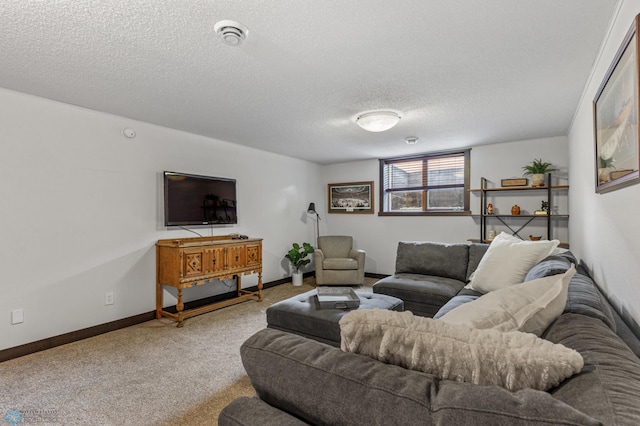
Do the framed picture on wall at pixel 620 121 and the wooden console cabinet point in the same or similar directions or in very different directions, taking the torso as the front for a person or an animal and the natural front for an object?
very different directions

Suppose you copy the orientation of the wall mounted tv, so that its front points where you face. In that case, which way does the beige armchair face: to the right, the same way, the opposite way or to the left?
to the right

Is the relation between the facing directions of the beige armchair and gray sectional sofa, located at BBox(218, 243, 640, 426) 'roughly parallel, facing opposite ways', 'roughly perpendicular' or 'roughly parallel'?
roughly perpendicular

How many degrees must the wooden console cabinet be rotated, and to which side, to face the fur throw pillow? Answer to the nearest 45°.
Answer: approximately 45° to its right

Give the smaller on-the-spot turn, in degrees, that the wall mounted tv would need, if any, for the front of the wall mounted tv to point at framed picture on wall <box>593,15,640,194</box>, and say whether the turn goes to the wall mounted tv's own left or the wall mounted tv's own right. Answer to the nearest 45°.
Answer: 0° — it already faces it

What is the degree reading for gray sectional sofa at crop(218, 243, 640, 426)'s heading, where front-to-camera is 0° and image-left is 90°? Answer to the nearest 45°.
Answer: approximately 90°

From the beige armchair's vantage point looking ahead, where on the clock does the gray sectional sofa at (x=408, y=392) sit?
The gray sectional sofa is roughly at 12 o'clock from the beige armchair.

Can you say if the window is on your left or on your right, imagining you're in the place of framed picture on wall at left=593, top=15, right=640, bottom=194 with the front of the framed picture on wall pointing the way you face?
on your right

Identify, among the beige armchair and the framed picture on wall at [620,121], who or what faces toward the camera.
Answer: the beige armchair

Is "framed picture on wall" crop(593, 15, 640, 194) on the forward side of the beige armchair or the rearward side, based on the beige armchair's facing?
on the forward side

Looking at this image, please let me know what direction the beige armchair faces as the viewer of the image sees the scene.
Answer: facing the viewer

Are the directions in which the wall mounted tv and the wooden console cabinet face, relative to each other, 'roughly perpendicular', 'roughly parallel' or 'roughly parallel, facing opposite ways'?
roughly parallel

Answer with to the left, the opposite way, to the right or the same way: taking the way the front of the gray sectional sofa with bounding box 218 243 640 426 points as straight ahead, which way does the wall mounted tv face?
the opposite way

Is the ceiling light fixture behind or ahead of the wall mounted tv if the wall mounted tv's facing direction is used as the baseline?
ahead

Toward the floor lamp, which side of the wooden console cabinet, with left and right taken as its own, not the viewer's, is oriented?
left
